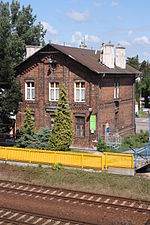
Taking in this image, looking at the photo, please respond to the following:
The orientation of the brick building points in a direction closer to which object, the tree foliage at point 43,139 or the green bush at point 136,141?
the tree foliage

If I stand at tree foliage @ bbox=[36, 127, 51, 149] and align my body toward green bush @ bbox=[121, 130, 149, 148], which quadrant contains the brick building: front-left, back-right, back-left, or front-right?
front-left

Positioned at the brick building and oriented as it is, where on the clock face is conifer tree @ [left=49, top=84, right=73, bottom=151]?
The conifer tree is roughly at 11 o'clock from the brick building.

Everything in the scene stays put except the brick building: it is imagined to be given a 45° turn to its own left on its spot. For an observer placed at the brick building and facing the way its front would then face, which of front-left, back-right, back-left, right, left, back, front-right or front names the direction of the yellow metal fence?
front

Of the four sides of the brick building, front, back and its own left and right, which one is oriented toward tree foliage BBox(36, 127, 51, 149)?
front

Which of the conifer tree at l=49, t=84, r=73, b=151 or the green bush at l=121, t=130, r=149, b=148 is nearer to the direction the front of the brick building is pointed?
the conifer tree

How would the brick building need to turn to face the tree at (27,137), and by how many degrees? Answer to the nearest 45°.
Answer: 0° — it already faces it

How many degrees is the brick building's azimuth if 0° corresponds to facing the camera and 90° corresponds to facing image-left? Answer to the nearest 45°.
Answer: approximately 45°

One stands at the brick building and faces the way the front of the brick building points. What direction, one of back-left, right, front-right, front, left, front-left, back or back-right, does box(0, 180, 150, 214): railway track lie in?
front-left
